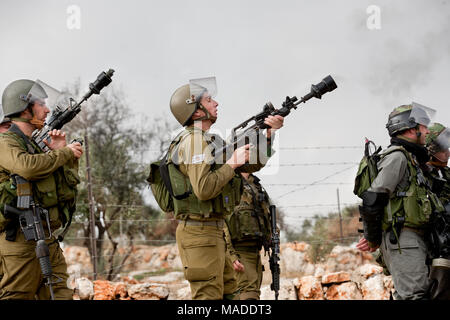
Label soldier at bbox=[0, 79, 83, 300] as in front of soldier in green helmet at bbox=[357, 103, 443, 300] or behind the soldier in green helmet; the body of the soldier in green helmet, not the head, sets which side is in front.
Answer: behind

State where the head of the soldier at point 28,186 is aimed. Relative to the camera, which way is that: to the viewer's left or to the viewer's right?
to the viewer's right

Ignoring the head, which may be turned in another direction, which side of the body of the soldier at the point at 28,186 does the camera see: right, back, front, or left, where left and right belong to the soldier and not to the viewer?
right

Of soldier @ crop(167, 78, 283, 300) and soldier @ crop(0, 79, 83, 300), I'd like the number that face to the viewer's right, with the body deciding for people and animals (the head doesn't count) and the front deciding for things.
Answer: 2

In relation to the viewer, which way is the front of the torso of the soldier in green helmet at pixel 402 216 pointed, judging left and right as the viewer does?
facing to the right of the viewer

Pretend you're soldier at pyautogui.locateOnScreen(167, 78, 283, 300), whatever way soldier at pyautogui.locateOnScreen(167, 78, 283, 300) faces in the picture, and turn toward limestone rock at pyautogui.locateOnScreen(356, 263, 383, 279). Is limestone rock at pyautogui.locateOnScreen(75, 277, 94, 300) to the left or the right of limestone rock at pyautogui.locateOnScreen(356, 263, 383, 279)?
left

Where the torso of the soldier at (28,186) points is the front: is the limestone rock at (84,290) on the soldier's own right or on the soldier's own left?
on the soldier's own left

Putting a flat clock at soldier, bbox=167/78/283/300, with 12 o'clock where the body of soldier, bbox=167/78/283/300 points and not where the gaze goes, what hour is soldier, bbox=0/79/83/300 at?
soldier, bbox=0/79/83/300 is roughly at 6 o'clock from soldier, bbox=167/78/283/300.

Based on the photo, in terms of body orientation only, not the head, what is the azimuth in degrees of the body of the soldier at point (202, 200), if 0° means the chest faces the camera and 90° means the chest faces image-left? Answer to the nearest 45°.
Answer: approximately 270°

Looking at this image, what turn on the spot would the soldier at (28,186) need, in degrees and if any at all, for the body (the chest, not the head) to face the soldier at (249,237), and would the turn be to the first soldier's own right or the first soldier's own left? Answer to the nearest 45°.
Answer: approximately 45° to the first soldier's own left
